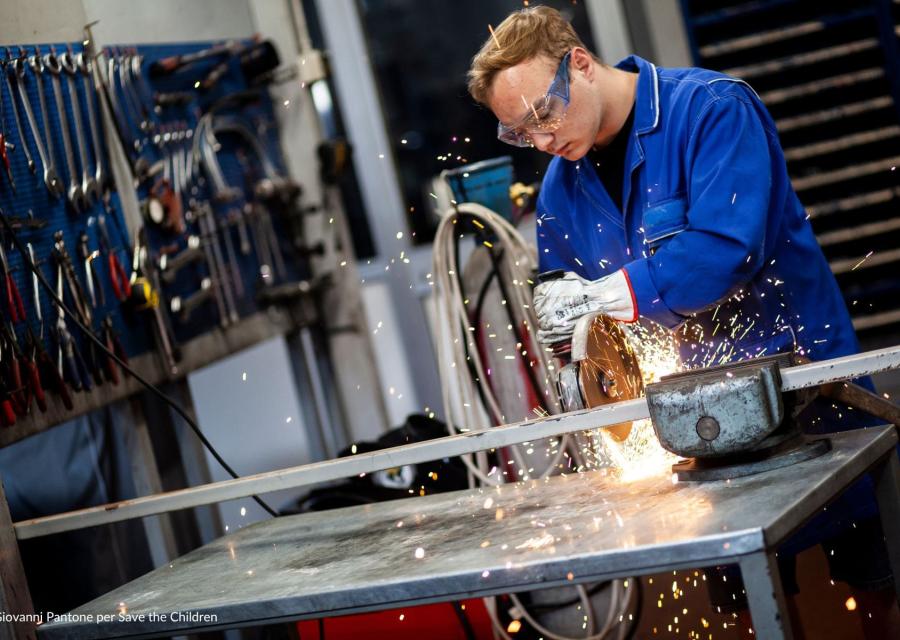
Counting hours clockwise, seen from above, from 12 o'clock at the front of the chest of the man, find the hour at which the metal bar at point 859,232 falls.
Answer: The metal bar is roughly at 5 o'clock from the man.

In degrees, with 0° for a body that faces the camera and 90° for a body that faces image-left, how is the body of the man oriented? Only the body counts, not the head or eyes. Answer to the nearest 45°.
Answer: approximately 45°

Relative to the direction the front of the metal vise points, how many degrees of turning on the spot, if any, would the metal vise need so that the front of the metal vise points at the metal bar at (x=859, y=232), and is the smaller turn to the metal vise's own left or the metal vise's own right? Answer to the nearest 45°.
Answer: approximately 180°

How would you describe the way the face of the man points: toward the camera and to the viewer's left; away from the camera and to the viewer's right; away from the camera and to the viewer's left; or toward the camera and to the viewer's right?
toward the camera and to the viewer's left

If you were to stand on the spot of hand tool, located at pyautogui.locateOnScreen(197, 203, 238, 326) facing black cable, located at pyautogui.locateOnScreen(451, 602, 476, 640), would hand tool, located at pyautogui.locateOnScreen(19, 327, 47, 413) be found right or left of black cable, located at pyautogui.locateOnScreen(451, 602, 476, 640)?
right

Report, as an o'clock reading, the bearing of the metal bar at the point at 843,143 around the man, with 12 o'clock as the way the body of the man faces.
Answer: The metal bar is roughly at 5 o'clock from the man.
